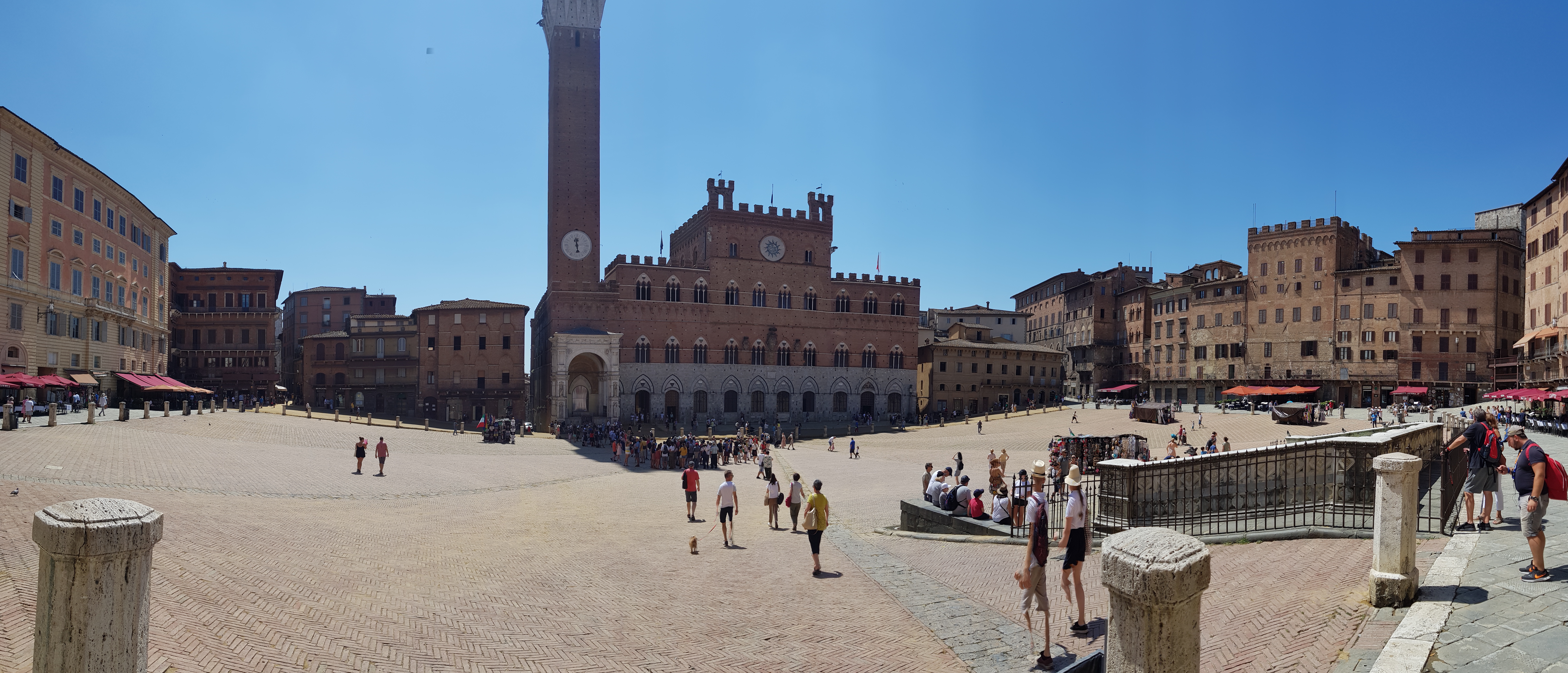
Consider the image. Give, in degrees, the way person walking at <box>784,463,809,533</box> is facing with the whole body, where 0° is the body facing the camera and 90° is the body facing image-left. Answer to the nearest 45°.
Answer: approximately 180°

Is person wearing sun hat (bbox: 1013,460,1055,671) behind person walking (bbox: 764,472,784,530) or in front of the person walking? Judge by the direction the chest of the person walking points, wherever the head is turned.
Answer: behind

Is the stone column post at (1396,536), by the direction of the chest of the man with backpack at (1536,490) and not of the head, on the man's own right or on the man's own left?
on the man's own left

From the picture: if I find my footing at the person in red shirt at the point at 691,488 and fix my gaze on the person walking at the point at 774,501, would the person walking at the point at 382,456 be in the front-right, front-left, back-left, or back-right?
back-left

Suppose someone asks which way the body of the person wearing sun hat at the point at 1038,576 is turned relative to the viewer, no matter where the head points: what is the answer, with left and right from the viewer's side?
facing away from the viewer and to the left of the viewer

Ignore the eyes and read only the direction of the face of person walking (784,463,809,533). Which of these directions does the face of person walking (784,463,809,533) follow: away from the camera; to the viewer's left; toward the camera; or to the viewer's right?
away from the camera

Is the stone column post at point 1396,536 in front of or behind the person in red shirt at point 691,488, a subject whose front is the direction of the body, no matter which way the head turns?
behind

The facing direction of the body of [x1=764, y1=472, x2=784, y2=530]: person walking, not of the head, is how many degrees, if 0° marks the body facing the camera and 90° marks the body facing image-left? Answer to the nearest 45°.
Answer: approximately 180°

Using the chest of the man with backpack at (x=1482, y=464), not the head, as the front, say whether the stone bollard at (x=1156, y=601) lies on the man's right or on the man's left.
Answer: on the man's left

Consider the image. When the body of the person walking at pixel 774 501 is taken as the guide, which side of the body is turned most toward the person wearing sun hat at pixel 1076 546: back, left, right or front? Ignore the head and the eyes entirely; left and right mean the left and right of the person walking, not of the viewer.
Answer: back

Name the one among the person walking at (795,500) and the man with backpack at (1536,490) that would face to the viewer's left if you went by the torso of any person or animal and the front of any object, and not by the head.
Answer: the man with backpack
